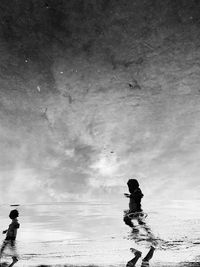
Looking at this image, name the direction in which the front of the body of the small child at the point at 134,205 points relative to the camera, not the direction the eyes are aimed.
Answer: to the viewer's left
